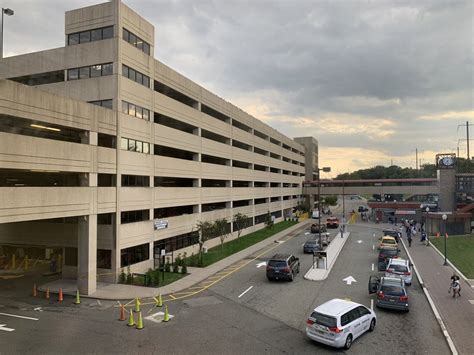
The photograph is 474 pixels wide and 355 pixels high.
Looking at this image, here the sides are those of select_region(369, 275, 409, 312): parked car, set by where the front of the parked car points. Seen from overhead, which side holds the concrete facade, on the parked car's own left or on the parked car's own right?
on the parked car's own left

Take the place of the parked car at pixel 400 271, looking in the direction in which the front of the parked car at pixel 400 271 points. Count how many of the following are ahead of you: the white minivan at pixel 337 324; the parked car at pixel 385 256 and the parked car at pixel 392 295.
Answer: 1

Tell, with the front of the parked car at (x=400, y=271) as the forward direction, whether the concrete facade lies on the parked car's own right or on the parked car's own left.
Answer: on the parked car's own left

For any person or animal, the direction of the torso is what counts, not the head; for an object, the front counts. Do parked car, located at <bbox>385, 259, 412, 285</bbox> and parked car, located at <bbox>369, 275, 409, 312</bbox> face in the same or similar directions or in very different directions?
same or similar directions

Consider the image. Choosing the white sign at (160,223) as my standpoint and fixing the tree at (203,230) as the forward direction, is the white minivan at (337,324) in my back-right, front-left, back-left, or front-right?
back-right

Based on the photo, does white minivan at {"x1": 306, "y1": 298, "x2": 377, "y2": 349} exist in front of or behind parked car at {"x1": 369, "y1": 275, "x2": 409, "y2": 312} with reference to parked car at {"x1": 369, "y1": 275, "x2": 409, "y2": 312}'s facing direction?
behind

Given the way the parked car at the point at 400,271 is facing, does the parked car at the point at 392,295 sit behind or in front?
behind

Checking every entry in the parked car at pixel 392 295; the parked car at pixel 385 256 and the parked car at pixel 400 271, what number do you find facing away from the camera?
3

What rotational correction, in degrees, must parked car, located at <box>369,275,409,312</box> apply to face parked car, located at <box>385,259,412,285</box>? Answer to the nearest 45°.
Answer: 0° — it already faces it

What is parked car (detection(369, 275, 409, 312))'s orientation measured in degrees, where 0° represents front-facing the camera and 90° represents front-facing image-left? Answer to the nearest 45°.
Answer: approximately 180°

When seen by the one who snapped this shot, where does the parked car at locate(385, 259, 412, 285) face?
facing away from the viewer

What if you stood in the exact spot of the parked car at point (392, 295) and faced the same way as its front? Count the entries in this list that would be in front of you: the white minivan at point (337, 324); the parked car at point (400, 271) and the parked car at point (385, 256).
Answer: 2

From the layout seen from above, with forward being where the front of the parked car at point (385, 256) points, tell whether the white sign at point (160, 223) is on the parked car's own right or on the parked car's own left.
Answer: on the parked car's own left

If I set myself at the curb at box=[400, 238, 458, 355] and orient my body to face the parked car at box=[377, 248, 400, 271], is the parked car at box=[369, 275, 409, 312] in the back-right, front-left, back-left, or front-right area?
front-left

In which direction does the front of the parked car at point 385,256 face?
away from the camera

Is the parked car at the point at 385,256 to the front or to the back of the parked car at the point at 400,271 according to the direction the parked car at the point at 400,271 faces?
to the front
